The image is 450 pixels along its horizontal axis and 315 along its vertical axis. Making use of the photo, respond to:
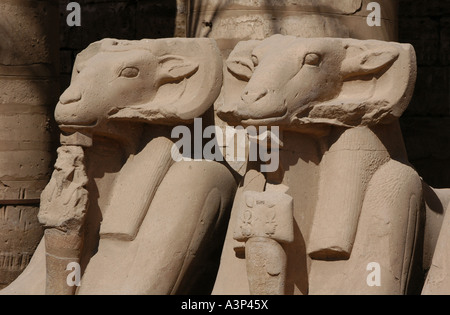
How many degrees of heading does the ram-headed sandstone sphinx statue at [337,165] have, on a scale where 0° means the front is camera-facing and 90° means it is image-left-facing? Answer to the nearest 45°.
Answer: approximately 45°

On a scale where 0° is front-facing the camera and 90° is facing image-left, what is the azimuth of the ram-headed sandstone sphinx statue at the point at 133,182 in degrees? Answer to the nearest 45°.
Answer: approximately 45°

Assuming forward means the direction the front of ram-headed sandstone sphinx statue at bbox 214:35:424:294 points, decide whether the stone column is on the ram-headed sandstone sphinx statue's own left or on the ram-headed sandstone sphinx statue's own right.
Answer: on the ram-headed sandstone sphinx statue's own right
